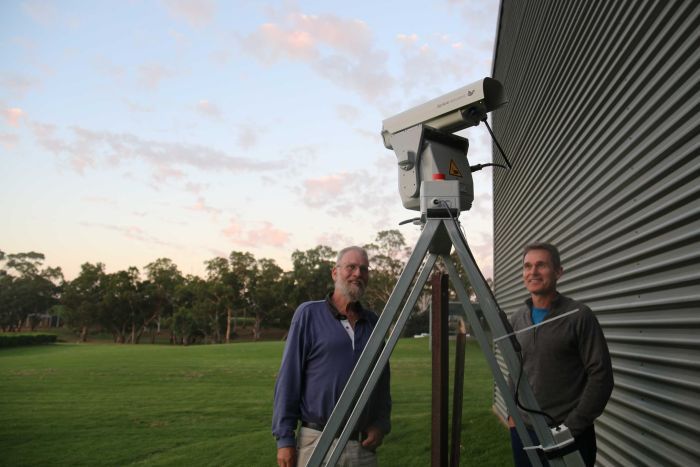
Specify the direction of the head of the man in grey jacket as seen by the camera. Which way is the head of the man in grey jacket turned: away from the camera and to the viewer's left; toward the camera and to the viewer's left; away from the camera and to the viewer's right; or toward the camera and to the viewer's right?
toward the camera and to the viewer's left

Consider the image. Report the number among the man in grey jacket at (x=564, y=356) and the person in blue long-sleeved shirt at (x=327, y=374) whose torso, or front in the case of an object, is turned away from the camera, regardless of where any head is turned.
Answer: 0

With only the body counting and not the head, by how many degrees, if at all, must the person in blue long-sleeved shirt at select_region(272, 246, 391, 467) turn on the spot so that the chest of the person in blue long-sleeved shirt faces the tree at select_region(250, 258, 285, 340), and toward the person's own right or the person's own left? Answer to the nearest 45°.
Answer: approximately 135° to the person's own left

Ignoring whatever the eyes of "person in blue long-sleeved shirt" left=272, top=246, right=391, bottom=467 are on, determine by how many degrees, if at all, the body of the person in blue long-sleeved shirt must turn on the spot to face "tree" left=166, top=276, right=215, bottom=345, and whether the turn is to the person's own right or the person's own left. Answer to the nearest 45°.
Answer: approximately 135° to the person's own left

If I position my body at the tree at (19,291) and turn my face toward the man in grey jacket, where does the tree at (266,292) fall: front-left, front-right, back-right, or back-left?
front-left

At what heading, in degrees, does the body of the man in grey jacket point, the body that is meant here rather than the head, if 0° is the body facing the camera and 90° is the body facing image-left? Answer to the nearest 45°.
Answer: approximately 45°

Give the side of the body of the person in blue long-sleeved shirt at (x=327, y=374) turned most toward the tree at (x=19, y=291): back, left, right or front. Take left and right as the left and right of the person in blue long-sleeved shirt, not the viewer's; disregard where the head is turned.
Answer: back

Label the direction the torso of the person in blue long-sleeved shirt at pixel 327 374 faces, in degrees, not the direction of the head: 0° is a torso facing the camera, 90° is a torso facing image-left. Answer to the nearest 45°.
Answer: approximately 315°

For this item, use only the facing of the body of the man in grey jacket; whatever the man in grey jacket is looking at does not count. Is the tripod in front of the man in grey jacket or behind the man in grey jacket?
in front

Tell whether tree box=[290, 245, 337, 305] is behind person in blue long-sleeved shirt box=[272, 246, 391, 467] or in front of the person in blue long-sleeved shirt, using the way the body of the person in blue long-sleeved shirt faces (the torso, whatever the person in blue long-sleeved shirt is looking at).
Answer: behind

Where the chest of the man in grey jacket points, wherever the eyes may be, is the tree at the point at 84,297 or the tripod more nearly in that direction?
the tripod

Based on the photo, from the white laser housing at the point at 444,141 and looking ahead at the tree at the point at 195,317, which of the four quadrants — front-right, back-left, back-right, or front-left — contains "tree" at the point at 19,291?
front-left

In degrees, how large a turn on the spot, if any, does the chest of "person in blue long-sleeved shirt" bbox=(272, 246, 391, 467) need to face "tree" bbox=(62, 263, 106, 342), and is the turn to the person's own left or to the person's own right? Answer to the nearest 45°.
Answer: approximately 180°

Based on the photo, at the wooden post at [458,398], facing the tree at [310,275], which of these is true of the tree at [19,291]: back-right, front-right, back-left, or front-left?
front-left

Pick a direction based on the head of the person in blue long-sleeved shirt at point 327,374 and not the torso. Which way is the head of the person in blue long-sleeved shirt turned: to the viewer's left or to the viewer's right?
to the viewer's right
